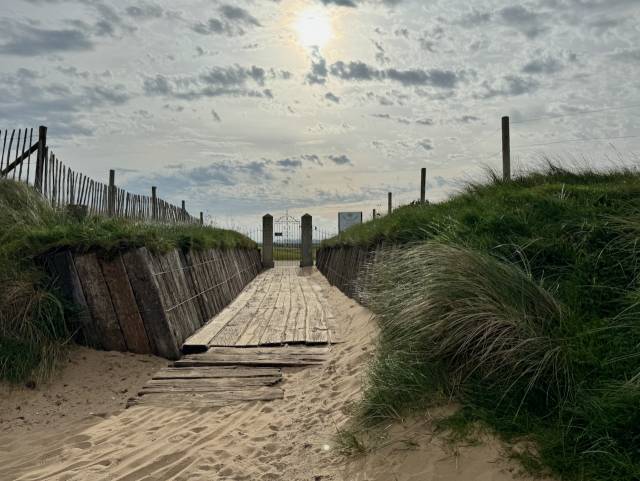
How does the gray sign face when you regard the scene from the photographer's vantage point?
facing the viewer

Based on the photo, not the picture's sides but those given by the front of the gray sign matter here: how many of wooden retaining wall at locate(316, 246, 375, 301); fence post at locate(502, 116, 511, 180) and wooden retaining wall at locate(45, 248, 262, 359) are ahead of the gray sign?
3

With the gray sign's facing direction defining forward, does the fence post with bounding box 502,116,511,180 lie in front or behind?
in front

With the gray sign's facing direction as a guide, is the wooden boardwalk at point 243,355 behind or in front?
in front

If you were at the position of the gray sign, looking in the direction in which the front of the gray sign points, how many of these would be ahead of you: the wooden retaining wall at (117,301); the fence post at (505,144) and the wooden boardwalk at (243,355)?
3

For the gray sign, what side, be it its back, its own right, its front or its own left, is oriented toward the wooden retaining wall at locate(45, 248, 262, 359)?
front
